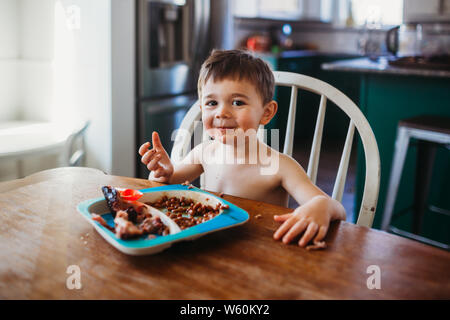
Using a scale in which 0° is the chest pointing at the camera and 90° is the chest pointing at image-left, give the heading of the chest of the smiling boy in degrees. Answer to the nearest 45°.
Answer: approximately 45°

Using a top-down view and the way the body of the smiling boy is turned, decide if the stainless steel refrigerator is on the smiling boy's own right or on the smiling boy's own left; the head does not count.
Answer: on the smiling boy's own right
